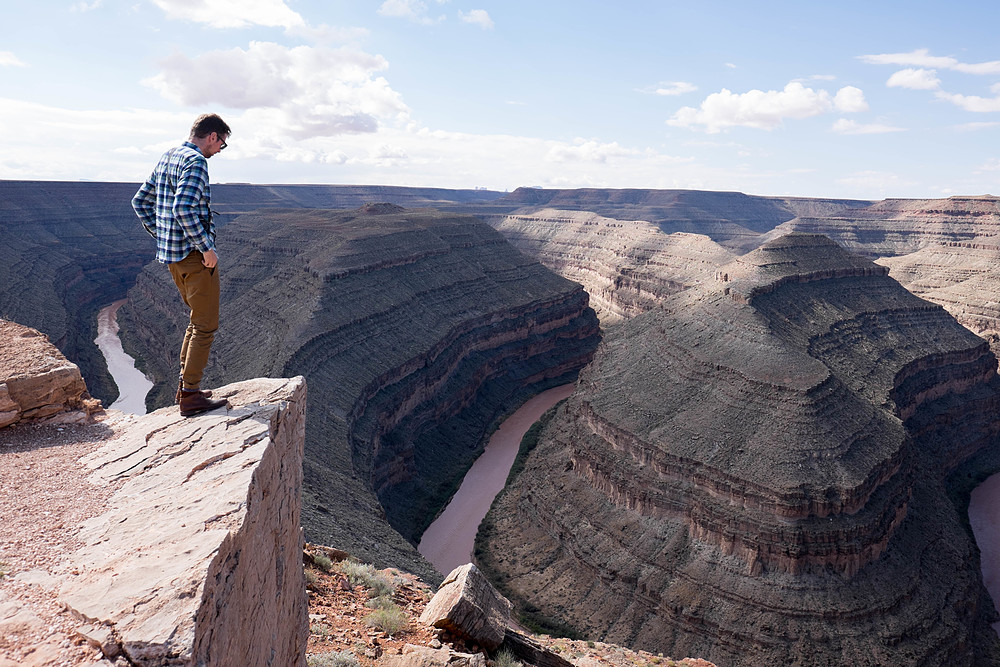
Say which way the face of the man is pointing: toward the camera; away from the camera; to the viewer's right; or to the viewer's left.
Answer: to the viewer's right

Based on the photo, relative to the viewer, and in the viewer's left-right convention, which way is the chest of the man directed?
facing away from the viewer and to the right of the viewer

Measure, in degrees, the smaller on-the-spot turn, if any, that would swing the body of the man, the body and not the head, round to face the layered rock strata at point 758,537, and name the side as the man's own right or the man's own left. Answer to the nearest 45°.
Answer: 0° — they already face it

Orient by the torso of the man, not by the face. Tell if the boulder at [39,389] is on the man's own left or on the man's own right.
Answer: on the man's own left
